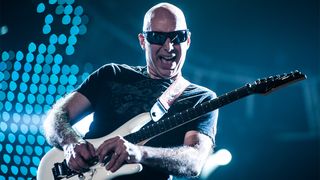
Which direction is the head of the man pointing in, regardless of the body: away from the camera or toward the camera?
toward the camera

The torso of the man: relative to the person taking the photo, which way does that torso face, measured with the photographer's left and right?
facing the viewer
